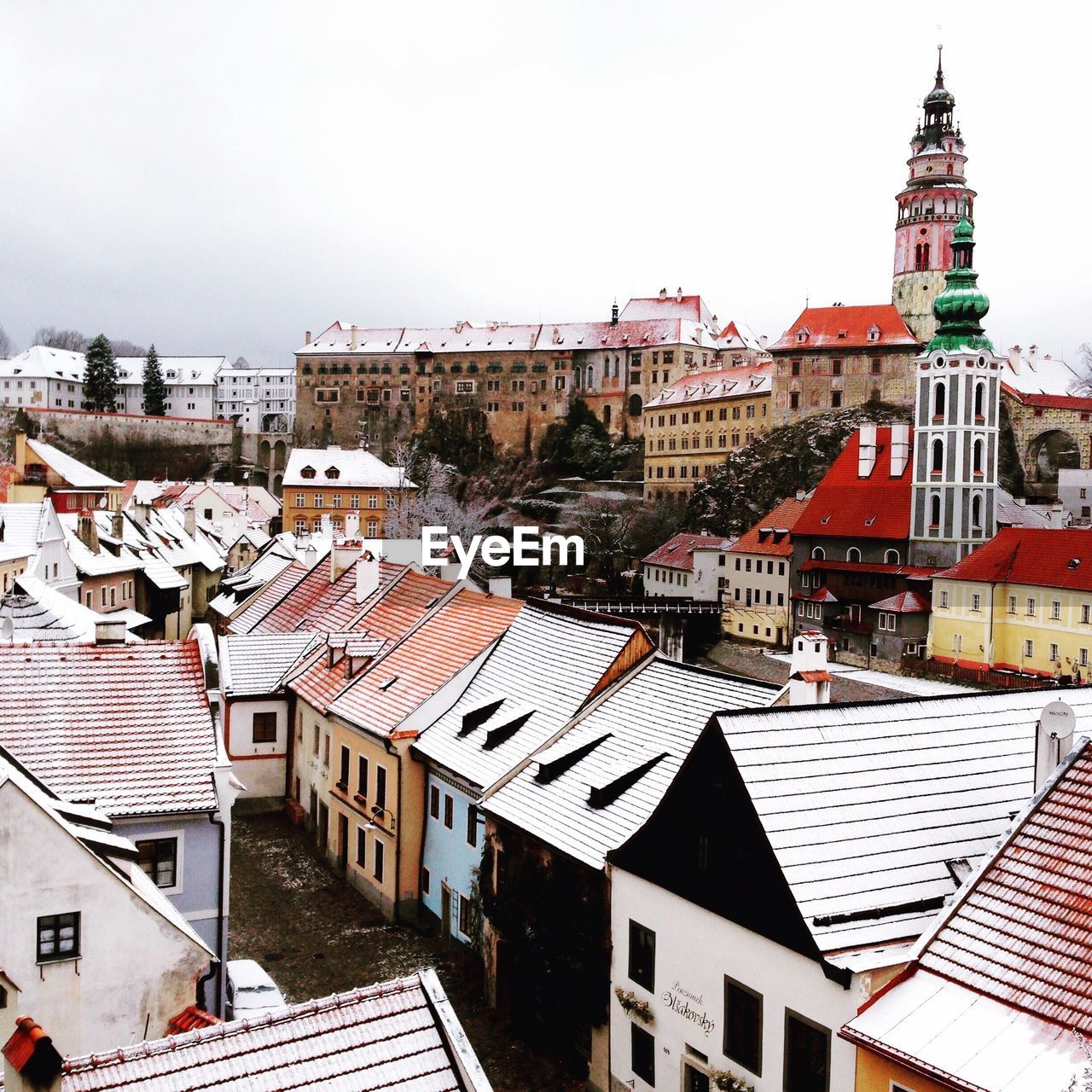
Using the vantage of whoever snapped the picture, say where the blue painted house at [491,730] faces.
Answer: facing the viewer and to the left of the viewer

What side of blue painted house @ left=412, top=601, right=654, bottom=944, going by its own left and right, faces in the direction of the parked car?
front
